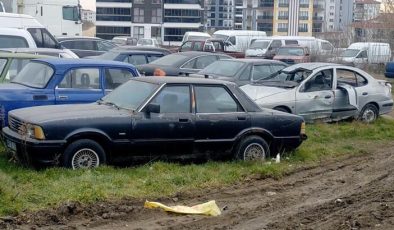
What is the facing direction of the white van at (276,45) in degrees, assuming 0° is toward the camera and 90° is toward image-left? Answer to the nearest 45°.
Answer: approximately 45°

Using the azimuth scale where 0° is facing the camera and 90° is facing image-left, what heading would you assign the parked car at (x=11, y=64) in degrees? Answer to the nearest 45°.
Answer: approximately 45°

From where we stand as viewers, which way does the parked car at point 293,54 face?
facing the viewer and to the left of the viewer

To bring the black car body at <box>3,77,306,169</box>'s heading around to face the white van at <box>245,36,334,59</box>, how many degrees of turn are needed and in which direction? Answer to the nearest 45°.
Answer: approximately 90° to its right

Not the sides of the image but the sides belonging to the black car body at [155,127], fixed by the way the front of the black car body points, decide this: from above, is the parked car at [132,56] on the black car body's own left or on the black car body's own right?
on the black car body's own right

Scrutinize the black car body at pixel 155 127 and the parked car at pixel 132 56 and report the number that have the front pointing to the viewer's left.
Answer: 2

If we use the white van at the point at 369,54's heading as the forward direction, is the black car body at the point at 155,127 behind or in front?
in front

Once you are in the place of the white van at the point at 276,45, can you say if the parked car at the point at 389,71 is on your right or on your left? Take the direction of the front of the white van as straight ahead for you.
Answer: on your left

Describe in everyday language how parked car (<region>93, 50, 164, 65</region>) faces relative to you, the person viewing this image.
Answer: facing to the left of the viewer

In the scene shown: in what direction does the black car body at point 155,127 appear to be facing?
to the viewer's left

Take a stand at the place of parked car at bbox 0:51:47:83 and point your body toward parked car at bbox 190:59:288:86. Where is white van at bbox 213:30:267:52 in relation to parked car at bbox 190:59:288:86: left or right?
left

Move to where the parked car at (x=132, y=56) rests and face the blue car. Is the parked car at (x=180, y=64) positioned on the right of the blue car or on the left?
left

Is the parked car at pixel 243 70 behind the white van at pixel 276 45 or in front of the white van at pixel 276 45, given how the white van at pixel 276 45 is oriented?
in front
